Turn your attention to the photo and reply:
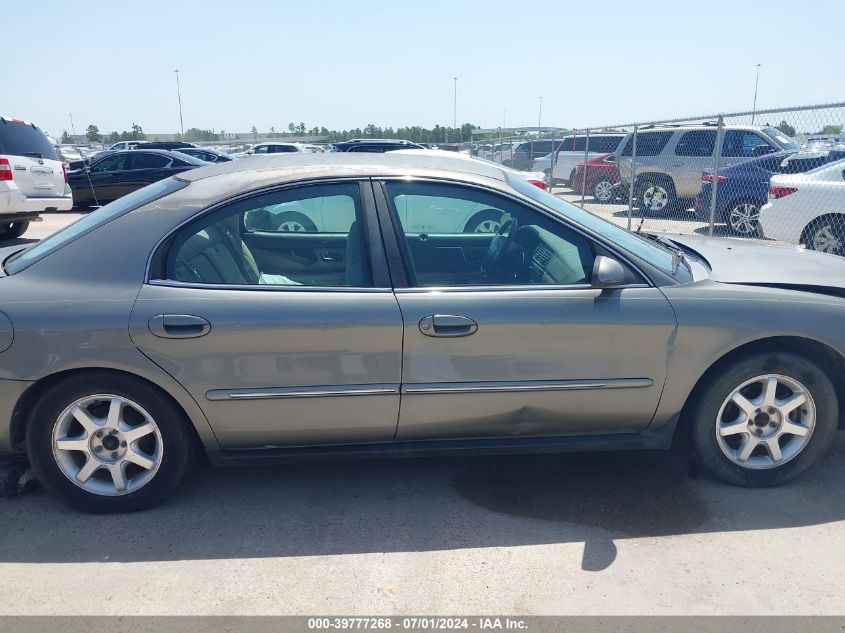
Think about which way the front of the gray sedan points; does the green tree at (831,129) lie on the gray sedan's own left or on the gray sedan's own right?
on the gray sedan's own left

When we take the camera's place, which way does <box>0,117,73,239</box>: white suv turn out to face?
facing away from the viewer and to the left of the viewer

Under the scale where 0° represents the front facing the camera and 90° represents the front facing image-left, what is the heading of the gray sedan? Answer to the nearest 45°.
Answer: approximately 270°

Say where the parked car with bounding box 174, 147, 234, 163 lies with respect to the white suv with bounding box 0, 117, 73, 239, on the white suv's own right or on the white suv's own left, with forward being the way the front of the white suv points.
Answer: on the white suv's own right

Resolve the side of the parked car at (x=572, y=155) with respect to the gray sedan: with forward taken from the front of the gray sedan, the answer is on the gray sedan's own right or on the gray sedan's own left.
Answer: on the gray sedan's own left

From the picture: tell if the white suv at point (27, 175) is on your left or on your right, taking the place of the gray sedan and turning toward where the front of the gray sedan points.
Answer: on your left

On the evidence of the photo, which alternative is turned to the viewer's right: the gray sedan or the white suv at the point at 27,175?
the gray sedan

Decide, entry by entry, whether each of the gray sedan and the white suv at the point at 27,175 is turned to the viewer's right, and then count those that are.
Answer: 1

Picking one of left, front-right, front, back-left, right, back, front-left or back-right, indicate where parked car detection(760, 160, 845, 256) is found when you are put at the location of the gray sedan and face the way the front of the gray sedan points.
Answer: front-left

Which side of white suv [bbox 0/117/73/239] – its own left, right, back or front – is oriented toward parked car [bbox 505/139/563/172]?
right

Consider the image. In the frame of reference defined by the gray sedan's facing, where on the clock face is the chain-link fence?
The chain-link fence is roughly at 10 o'clock from the gray sedan.
